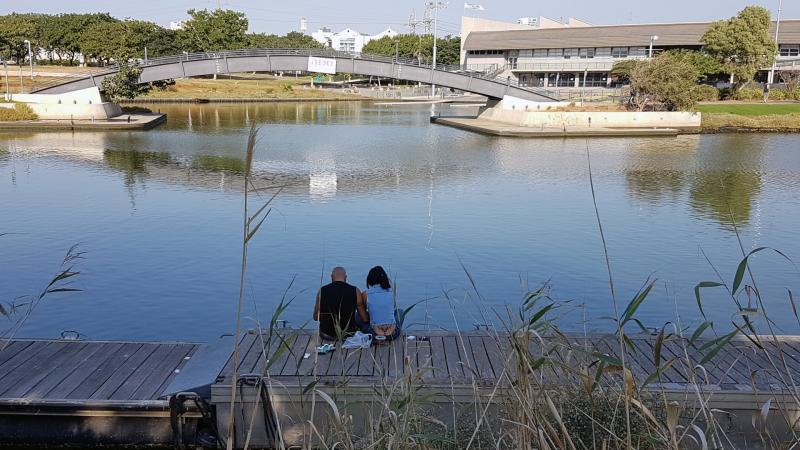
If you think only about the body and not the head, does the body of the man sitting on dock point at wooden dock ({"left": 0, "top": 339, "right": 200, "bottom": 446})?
no

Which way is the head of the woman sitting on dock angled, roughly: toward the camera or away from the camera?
away from the camera

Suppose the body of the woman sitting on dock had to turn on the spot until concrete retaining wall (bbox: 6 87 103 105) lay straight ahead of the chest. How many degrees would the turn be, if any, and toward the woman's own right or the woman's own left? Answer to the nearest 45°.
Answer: approximately 45° to the woman's own left

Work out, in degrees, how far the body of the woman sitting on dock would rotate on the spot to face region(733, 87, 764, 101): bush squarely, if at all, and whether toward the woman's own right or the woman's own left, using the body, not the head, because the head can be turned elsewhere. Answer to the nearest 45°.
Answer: approximately 45° to the woman's own right

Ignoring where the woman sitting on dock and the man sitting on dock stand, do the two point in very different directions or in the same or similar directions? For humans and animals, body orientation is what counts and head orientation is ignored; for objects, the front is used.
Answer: same or similar directions

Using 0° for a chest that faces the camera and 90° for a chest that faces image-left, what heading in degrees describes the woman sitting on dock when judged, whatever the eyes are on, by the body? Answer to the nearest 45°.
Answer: approximately 180°

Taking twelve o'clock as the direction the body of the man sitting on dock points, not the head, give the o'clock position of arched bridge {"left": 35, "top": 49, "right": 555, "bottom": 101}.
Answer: The arched bridge is roughly at 12 o'clock from the man sitting on dock.

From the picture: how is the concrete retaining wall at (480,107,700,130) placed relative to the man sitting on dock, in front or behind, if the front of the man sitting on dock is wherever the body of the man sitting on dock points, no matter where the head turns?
in front

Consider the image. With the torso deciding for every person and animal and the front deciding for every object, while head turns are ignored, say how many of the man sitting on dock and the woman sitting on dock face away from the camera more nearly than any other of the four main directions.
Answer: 2

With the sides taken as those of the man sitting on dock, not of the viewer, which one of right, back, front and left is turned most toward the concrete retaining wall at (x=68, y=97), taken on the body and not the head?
front

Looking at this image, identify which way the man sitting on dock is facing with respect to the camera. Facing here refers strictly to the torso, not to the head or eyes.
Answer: away from the camera
